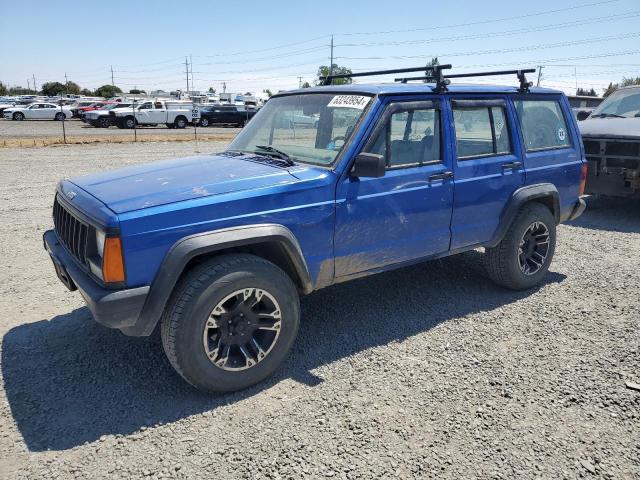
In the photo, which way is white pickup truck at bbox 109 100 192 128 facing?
to the viewer's left

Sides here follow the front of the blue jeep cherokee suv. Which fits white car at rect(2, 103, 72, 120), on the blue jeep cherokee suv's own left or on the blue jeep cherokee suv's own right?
on the blue jeep cherokee suv's own right

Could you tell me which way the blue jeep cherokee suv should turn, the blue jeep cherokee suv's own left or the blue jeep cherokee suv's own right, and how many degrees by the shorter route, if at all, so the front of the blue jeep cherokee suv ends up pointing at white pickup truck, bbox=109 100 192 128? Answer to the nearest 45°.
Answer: approximately 135° to the blue jeep cherokee suv's own right

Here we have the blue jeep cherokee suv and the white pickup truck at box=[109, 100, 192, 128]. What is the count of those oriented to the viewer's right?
0

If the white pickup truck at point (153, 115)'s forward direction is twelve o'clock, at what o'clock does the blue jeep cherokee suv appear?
The blue jeep cherokee suv is roughly at 9 o'clock from the white pickup truck.

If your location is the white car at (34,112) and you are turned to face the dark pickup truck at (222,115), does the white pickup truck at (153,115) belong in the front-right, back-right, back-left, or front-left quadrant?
front-right

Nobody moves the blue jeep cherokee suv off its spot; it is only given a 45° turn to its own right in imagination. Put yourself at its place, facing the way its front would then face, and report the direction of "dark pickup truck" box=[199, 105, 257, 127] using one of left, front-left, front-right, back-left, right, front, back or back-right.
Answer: right

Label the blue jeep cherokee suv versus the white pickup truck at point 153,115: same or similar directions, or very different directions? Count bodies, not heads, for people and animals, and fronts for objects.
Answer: same or similar directions

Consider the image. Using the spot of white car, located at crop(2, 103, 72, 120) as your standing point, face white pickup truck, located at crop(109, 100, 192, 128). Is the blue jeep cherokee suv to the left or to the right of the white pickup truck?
right

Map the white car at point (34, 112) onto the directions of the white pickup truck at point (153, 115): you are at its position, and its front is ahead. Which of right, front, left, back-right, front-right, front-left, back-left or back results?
front-right

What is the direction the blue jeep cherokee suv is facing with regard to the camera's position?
facing the viewer and to the left of the viewer
